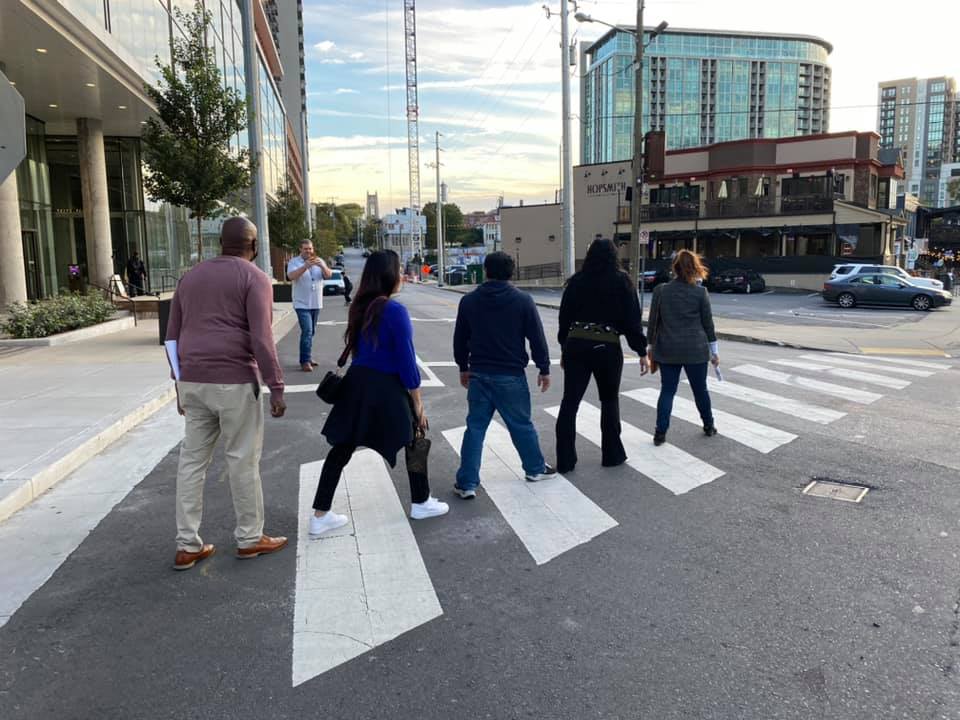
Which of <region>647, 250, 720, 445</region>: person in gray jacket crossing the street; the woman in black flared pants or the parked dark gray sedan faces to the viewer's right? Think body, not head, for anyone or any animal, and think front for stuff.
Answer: the parked dark gray sedan

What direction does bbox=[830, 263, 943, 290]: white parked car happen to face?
to the viewer's right

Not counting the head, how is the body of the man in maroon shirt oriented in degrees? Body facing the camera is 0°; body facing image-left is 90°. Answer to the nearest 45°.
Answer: approximately 225°

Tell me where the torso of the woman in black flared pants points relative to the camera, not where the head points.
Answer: away from the camera

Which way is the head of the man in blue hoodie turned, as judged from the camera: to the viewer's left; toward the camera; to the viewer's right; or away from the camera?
away from the camera

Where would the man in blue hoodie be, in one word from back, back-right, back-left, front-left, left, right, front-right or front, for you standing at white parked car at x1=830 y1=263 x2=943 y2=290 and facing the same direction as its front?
right

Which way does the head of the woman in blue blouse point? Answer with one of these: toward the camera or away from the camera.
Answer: away from the camera

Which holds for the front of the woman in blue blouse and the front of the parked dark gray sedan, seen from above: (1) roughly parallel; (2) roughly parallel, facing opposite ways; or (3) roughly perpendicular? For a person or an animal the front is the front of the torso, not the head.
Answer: roughly perpendicular

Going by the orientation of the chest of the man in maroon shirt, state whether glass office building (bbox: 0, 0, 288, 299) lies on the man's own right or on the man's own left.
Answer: on the man's own left

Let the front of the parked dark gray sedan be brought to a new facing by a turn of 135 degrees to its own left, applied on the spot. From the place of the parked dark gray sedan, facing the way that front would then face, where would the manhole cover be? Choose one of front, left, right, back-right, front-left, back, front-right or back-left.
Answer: back-left

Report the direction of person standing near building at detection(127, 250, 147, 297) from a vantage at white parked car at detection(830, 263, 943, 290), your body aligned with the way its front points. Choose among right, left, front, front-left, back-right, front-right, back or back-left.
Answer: back-right

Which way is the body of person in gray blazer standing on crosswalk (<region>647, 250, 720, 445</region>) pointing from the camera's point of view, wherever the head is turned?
away from the camera

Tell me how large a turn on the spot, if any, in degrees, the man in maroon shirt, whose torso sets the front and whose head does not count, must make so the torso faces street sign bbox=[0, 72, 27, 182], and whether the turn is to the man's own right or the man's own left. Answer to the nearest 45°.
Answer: approximately 90° to the man's own left

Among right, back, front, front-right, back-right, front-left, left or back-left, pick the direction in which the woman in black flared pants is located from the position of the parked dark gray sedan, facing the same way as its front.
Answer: right

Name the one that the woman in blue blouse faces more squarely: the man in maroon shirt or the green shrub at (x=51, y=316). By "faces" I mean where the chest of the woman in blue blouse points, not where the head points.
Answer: the green shrub

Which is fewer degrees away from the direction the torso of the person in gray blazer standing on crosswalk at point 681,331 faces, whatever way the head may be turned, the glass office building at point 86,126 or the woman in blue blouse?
the glass office building
